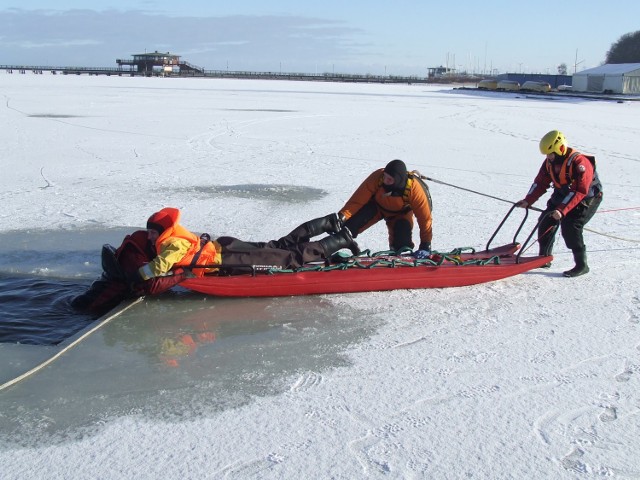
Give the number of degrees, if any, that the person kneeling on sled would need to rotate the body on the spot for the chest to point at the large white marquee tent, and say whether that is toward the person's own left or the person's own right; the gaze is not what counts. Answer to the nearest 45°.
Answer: approximately 135° to the person's own right

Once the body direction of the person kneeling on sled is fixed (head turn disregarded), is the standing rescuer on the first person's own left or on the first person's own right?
on the first person's own left

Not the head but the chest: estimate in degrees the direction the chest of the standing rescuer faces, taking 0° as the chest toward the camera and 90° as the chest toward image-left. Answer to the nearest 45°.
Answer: approximately 45°

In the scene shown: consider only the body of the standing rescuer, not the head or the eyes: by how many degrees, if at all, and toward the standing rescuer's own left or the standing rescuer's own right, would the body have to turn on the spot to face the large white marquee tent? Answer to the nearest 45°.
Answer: approximately 135° to the standing rescuer's own right
